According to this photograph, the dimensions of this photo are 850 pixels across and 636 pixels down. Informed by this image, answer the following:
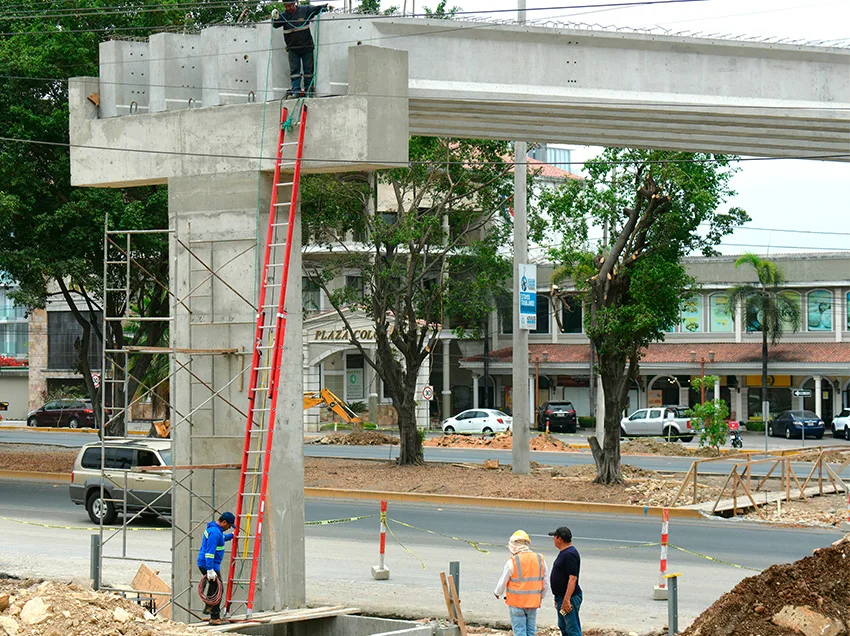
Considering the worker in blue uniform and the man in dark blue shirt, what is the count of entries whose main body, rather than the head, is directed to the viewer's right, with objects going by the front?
1

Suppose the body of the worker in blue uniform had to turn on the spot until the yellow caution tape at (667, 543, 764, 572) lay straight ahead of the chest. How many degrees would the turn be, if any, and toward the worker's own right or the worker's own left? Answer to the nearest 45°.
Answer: approximately 45° to the worker's own left

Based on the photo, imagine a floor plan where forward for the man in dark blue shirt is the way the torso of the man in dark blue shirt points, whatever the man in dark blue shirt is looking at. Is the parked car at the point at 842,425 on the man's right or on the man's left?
on the man's right

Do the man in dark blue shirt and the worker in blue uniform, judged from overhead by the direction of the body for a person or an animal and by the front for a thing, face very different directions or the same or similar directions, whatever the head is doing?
very different directions

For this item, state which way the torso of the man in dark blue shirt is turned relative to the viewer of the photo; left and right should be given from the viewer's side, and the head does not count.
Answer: facing to the left of the viewer

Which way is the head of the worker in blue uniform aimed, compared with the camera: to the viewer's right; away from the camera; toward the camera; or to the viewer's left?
to the viewer's right

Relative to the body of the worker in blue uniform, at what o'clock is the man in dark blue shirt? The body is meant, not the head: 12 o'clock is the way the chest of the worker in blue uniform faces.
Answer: The man in dark blue shirt is roughly at 1 o'clock from the worker in blue uniform.

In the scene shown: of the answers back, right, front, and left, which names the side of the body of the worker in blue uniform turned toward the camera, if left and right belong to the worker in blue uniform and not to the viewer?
right

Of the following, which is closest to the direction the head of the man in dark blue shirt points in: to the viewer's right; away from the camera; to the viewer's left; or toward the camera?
to the viewer's left

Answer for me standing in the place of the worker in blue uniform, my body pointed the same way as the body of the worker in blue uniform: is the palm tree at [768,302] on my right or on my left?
on my left
